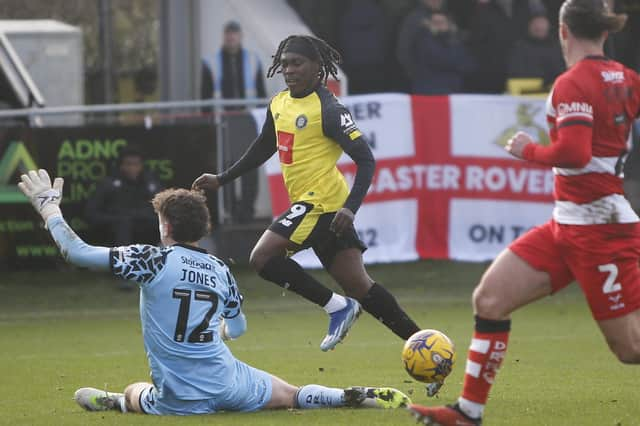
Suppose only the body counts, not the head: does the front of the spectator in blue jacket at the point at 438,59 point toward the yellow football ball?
yes

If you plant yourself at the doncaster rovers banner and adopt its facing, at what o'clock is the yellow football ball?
The yellow football ball is roughly at 12 o'clock from the doncaster rovers banner.

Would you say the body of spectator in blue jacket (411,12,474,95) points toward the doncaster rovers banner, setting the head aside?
yes

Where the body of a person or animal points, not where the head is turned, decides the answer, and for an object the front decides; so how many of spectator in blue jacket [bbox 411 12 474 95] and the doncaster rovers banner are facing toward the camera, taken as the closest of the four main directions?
2

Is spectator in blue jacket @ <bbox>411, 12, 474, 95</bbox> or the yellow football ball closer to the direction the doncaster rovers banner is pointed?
the yellow football ball

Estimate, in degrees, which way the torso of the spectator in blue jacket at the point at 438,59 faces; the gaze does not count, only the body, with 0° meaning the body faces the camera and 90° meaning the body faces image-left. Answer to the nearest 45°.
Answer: approximately 0°

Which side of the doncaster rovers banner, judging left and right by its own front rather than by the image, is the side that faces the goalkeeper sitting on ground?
front
